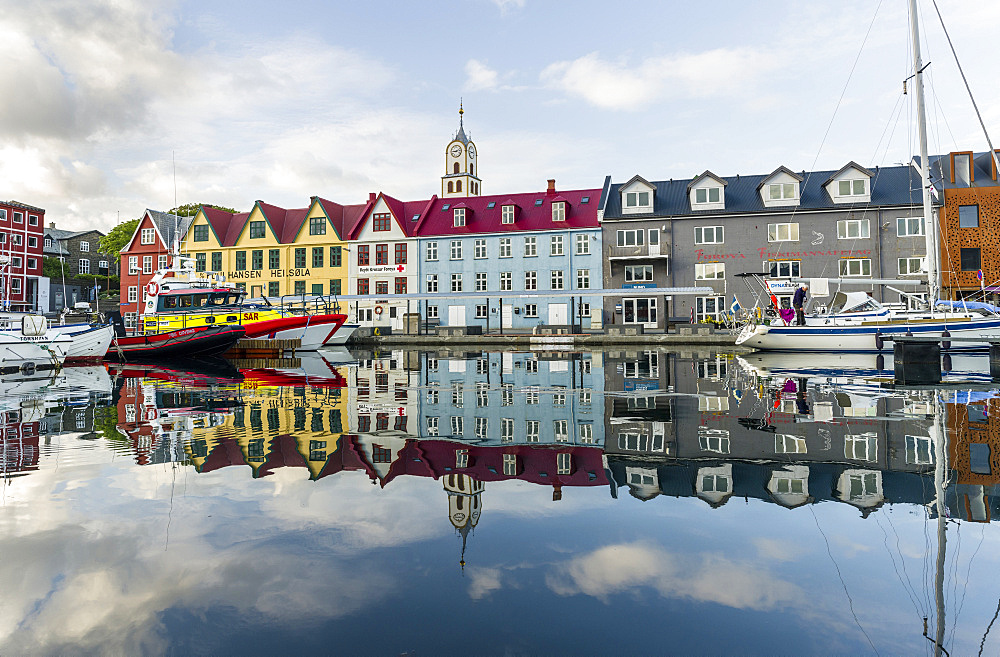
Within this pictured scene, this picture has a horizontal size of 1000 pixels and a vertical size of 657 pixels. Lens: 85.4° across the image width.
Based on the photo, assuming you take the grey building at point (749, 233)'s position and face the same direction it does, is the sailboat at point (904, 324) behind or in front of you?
in front

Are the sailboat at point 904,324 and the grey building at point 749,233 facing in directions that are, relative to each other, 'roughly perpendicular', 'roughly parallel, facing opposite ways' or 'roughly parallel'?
roughly perpendicular

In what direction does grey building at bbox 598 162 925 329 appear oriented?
toward the camera

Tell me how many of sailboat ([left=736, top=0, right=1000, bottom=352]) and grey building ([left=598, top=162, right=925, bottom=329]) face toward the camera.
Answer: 1
